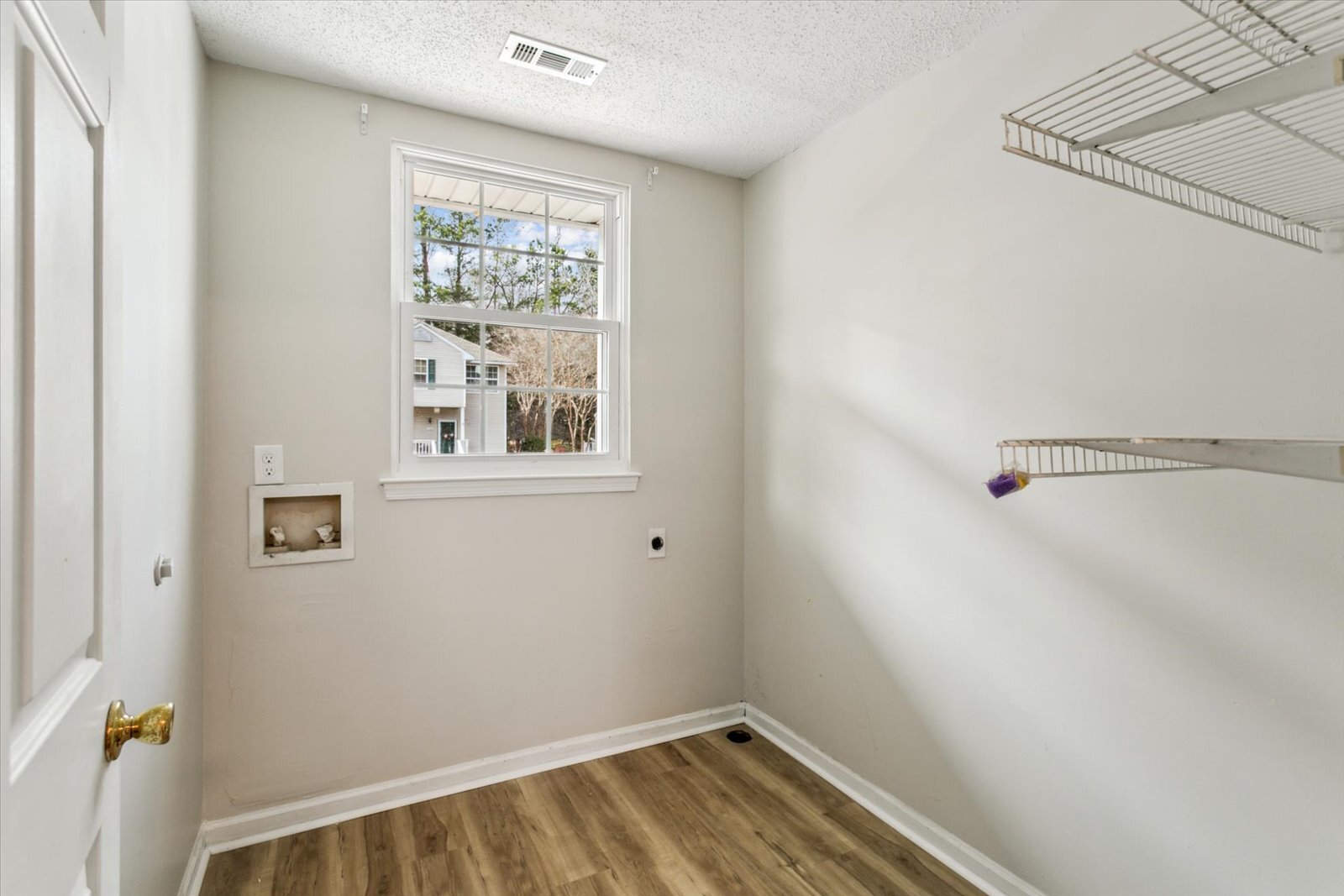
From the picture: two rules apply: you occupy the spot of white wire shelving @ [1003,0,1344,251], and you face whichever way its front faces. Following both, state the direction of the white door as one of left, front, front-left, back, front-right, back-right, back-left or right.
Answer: left

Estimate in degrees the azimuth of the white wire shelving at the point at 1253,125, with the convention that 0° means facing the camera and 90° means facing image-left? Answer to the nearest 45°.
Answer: approximately 135°
